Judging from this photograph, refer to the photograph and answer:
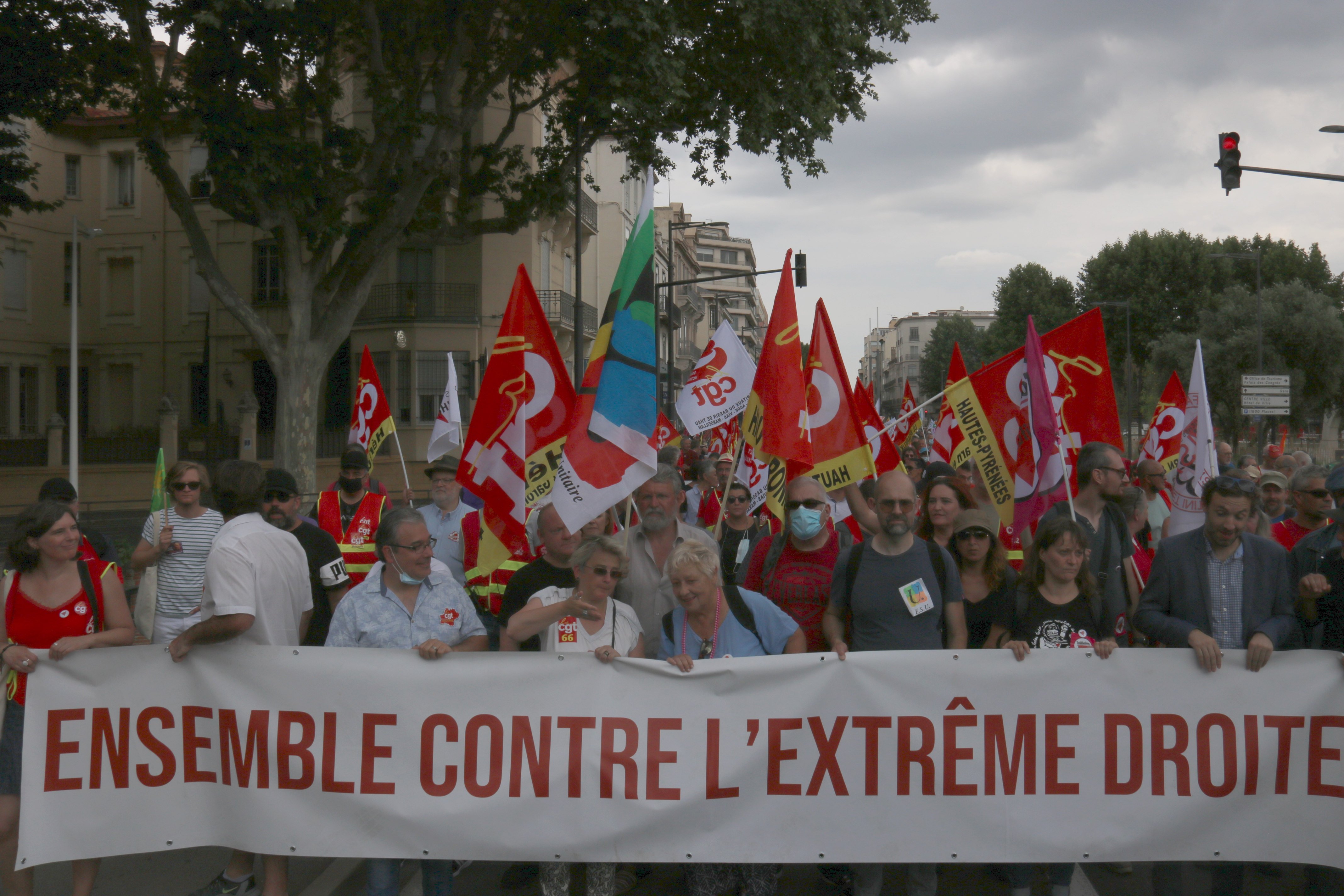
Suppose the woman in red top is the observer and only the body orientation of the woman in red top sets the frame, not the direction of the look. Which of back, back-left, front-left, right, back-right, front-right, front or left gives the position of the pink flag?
left

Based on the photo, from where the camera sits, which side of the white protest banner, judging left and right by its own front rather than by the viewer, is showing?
front

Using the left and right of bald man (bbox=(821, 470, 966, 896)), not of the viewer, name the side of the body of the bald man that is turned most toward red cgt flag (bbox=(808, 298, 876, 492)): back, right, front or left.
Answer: back

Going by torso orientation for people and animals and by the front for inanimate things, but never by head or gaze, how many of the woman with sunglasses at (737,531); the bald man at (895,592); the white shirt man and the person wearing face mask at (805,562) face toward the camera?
3

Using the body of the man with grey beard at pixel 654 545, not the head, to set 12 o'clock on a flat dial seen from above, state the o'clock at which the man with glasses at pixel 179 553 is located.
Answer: The man with glasses is roughly at 3 o'clock from the man with grey beard.

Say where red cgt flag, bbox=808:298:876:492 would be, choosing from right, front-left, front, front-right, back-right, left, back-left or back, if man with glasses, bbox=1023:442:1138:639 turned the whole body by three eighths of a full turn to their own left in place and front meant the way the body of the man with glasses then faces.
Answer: left

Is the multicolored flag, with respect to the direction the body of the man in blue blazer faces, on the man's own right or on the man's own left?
on the man's own right

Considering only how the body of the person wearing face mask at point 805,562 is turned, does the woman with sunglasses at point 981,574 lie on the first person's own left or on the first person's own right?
on the first person's own left

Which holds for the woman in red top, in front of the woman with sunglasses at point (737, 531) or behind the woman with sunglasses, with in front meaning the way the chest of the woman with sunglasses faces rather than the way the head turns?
in front

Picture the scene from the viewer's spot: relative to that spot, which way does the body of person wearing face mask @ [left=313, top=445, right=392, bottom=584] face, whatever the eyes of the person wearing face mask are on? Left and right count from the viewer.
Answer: facing the viewer

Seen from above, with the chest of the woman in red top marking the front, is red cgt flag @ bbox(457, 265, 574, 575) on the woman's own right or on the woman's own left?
on the woman's own left

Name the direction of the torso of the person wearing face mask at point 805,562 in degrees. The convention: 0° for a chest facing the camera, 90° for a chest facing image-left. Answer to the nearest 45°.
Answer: approximately 0°
